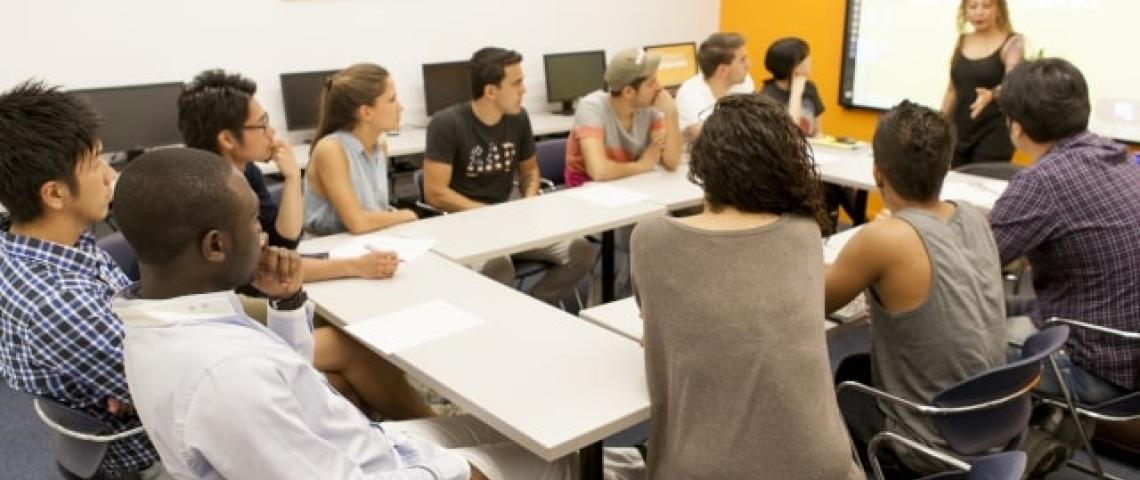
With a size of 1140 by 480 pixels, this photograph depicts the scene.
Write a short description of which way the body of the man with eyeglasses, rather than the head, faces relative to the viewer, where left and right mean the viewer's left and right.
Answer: facing to the right of the viewer

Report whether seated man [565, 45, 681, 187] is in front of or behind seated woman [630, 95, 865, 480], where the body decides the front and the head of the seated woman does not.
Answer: in front

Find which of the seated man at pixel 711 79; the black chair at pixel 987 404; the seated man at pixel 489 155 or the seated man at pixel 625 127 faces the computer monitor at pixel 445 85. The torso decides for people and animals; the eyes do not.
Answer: the black chair

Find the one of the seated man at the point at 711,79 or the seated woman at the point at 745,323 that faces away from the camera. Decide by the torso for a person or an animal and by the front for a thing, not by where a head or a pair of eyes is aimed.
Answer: the seated woman

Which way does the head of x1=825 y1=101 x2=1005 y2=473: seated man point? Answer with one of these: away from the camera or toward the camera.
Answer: away from the camera

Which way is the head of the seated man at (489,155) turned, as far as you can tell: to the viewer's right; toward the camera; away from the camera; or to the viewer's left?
to the viewer's right

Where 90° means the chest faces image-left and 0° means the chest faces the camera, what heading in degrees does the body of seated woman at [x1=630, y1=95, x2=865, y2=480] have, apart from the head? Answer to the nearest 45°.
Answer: approximately 180°

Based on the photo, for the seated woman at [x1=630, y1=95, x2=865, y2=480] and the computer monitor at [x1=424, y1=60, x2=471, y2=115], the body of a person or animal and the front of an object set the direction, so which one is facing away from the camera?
the seated woman

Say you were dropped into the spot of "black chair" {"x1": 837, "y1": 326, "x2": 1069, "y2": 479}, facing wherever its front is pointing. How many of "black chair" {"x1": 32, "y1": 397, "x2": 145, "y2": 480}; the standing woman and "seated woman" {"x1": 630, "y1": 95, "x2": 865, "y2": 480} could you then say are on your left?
2

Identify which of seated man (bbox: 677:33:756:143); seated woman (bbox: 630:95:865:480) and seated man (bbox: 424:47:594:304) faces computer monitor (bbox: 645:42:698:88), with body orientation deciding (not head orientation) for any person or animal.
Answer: the seated woman

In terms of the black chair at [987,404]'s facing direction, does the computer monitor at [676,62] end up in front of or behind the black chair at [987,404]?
in front

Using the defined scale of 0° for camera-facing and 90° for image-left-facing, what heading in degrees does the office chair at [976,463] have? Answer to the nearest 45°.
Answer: approximately 135°

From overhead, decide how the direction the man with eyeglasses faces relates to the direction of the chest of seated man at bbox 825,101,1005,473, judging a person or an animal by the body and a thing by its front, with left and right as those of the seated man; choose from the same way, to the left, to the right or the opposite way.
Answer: to the right

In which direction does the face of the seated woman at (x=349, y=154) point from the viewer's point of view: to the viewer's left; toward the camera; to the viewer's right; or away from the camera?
to the viewer's right

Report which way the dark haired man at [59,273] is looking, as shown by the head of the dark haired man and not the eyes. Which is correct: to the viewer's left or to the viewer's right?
to the viewer's right

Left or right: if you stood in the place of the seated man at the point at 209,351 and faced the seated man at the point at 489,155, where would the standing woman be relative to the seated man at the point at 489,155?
right

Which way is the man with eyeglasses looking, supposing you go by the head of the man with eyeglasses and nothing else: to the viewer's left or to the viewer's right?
to the viewer's right

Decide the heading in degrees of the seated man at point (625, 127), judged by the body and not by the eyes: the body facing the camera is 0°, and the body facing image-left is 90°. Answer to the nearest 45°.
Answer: approximately 315°
